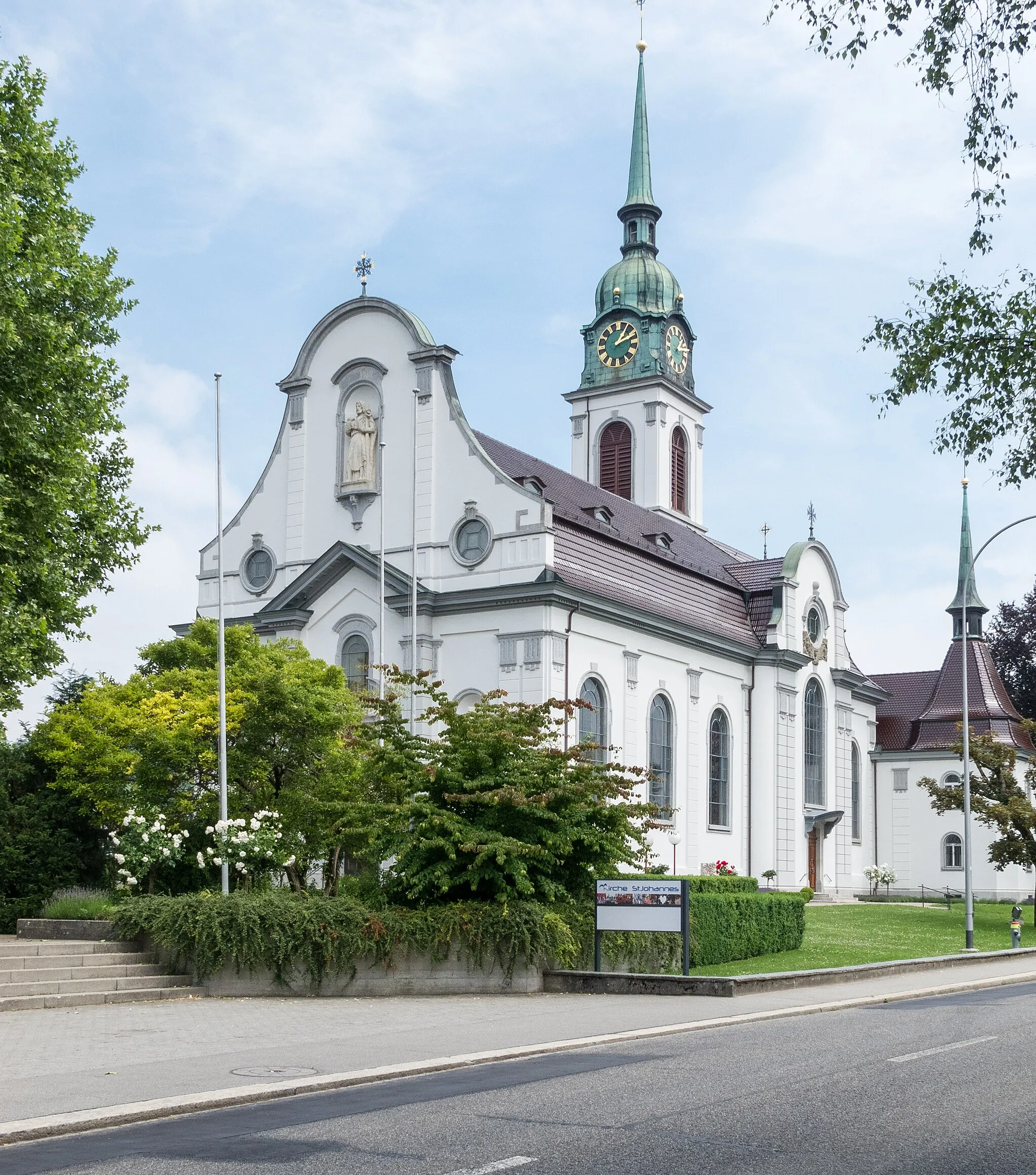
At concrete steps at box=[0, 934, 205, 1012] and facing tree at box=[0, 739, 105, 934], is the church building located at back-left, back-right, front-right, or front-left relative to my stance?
front-right

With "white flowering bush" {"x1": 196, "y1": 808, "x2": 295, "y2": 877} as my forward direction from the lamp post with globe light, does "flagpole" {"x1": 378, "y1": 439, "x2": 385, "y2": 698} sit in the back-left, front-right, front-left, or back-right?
front-right

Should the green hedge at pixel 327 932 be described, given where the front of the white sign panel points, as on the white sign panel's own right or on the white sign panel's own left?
on the white sign panel's own right

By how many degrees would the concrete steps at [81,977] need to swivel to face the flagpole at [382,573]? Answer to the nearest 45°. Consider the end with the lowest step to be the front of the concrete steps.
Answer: approximately 180°

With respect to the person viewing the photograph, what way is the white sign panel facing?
facing the viewer

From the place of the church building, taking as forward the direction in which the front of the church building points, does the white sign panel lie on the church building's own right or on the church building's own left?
on the church building's own left

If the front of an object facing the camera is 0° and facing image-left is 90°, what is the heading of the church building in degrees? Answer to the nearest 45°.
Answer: approximately 45°

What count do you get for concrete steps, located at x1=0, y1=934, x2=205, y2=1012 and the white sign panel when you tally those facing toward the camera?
2

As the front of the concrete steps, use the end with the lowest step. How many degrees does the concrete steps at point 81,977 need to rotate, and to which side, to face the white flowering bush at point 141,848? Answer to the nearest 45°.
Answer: approximately 180°

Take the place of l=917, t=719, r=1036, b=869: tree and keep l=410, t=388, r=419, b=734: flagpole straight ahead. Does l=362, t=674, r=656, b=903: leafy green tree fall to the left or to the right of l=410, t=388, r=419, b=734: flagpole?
left

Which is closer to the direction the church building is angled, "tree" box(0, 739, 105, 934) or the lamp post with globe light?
the tree

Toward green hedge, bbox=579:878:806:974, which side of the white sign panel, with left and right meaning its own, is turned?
back

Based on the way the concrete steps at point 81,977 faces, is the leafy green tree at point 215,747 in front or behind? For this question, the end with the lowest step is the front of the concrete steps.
behind

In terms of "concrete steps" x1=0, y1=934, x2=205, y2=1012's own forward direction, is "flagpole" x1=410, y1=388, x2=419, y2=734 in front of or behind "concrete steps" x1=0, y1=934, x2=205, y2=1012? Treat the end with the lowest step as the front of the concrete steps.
behind
